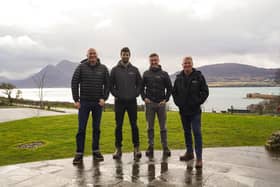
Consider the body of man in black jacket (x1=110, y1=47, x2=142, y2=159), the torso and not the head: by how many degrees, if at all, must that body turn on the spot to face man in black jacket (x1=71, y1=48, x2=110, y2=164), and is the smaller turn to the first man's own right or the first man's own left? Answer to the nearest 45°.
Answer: approximately 90° to the first man's own right

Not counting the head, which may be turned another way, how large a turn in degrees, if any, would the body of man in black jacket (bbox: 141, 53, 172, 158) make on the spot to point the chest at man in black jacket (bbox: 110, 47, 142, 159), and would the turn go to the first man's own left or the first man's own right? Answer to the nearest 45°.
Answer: approximately 90° to the first man's own right

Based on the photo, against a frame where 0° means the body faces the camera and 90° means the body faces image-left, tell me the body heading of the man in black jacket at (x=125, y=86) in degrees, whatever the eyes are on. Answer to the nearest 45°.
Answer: approximately 0°

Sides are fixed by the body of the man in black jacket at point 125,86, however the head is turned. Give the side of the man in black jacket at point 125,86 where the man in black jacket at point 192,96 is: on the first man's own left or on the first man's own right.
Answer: on the first man's own left

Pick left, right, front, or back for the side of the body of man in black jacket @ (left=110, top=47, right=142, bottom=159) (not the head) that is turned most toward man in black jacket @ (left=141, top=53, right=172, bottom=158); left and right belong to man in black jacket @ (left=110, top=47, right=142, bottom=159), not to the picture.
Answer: left

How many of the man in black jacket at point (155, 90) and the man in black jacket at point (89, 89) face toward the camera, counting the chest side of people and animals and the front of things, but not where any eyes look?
2

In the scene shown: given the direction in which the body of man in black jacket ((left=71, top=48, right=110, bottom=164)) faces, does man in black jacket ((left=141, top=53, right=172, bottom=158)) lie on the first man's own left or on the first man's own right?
on the first man's own left

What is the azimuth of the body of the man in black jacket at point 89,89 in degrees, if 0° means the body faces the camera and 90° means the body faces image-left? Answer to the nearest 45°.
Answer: approximately 0°

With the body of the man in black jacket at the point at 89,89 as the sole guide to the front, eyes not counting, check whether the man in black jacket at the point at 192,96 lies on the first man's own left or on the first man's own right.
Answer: on the first man's own left
